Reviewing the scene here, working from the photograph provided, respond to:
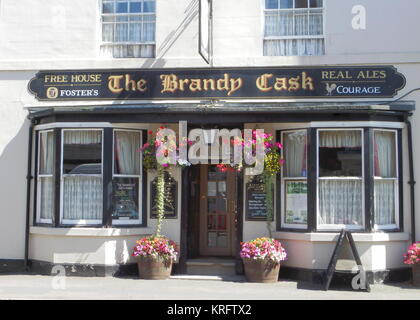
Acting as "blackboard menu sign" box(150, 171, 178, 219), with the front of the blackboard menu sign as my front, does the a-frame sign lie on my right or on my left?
on my left

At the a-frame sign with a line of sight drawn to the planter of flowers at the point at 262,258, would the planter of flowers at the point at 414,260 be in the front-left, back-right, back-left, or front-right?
back-right

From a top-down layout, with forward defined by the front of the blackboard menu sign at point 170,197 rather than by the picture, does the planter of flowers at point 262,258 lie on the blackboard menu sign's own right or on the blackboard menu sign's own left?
on the blackboard menu sign's own left

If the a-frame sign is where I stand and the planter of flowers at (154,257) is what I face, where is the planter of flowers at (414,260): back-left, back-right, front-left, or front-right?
back-right

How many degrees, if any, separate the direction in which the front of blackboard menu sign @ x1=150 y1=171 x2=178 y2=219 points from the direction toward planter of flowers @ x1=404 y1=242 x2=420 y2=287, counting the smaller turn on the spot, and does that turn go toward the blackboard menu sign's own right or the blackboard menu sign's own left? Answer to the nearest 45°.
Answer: approximately 90° to the blackboard menu sign's own left

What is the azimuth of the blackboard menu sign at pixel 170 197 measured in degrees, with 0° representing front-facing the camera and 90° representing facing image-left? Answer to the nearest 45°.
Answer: approximately 0°
